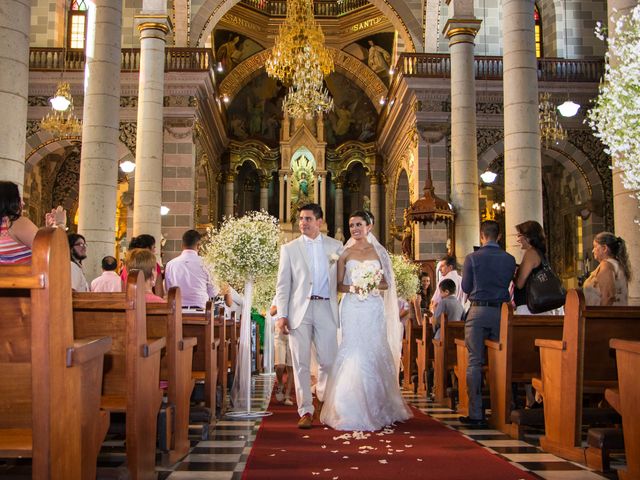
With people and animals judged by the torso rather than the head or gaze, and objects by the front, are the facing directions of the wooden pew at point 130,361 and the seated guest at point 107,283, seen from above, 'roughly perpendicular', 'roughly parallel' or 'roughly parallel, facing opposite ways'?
roughly parallel

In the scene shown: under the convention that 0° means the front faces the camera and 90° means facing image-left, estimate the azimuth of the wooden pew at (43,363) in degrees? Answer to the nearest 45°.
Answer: approximately 225°

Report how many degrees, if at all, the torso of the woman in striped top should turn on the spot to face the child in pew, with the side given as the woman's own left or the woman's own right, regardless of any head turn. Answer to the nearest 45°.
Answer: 0° — they already face them

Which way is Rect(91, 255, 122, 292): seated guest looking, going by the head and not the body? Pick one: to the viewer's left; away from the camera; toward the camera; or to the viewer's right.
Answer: away from the camera

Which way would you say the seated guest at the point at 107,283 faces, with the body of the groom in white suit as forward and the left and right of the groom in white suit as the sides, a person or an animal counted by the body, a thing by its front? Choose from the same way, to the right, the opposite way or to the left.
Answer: the opposite way

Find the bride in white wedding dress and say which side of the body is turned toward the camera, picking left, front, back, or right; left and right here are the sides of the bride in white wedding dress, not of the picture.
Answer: front

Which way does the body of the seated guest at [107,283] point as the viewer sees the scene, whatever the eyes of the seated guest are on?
away from the camera

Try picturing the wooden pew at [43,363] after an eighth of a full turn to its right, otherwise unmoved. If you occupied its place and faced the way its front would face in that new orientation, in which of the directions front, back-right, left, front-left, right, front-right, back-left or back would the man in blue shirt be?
front-left

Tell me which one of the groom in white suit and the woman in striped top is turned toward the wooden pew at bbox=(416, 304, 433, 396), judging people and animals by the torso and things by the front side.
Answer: the woman in striped top

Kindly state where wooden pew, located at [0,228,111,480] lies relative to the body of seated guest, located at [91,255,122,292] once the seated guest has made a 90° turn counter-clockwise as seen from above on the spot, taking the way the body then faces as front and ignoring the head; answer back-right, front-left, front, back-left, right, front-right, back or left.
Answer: left

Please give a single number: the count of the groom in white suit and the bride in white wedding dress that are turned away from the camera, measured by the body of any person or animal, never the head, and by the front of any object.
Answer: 0

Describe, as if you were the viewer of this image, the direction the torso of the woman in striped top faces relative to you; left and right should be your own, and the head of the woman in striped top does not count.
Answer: facing away from the viewer and to the right of the viewer

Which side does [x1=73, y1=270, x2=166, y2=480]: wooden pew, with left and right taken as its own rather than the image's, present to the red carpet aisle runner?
right

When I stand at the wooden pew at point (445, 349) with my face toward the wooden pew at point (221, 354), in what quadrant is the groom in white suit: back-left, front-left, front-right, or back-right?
front-left

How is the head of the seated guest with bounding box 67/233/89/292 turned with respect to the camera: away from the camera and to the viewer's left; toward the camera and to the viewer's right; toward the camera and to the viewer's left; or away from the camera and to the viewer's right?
toward the camera and to the viewer's right

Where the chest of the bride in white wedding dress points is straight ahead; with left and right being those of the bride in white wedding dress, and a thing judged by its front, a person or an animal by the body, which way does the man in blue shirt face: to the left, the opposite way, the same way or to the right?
the opposite way

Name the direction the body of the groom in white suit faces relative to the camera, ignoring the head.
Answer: toward the camera

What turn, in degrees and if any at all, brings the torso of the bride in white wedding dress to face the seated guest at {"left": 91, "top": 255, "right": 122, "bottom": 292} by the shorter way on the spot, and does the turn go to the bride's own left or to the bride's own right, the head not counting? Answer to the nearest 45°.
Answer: approximately 90° to the bride's own right

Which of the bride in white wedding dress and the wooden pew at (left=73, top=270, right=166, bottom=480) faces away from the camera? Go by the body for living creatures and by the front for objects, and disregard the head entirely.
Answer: the wooden pew
